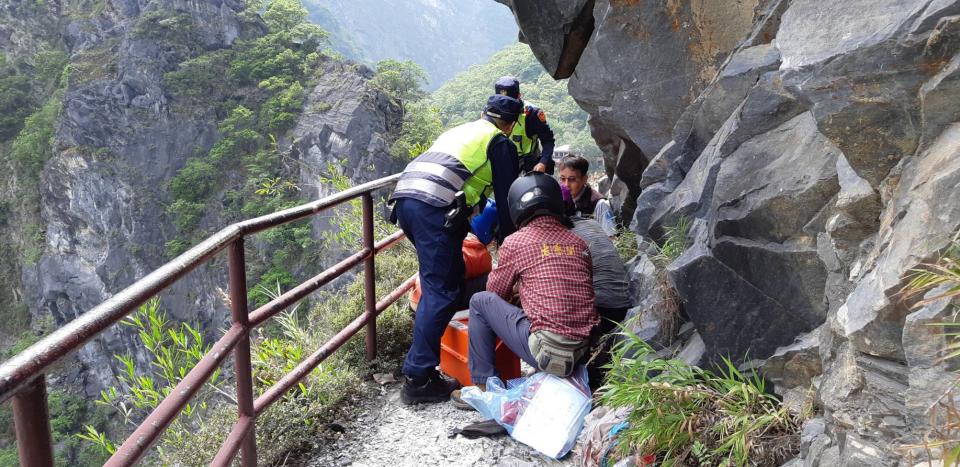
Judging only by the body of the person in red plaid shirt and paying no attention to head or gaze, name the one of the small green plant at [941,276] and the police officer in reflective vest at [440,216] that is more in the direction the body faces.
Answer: the police officer in reflective vest

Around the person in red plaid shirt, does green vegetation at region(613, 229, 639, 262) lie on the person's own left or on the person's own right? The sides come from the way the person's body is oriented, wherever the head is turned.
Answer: on the person's own right

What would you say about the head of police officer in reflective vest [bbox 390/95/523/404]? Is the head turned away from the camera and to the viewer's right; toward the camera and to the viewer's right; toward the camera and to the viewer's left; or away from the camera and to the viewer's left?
away from the camera and to the viewer's right

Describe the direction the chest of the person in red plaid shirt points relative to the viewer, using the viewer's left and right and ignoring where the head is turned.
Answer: facing away from the viewer and to the left of the viewer
